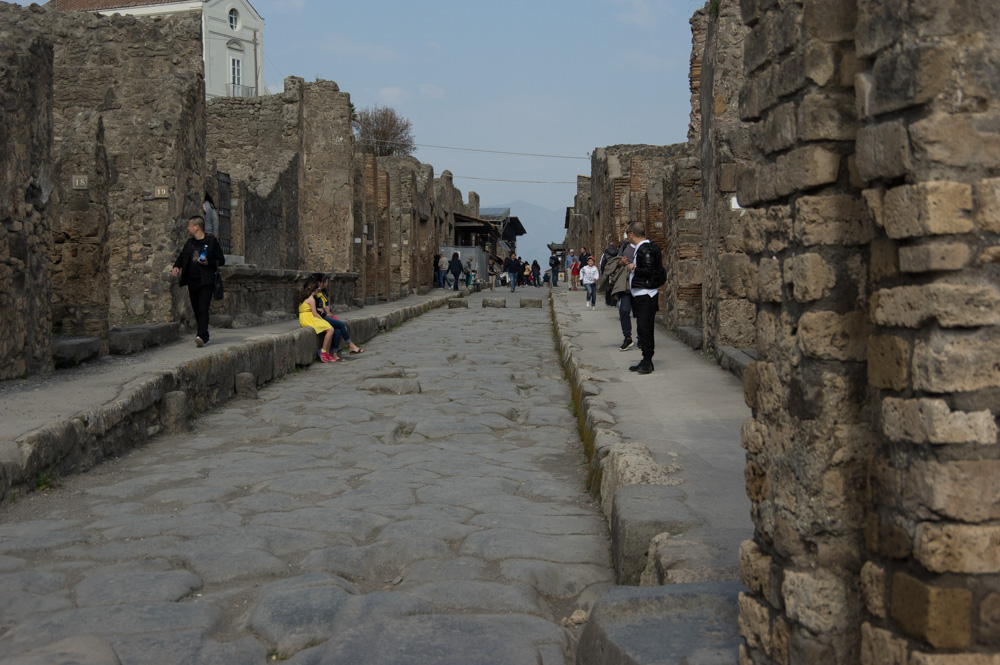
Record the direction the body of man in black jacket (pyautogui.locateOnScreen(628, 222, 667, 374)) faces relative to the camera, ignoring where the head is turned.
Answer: to the viewer's left

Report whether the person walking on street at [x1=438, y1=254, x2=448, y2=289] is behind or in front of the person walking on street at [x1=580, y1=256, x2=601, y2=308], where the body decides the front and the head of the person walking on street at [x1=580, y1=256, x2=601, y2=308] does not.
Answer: behind

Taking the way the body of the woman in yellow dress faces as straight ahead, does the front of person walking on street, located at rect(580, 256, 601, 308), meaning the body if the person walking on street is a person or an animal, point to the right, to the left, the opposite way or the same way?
to the right

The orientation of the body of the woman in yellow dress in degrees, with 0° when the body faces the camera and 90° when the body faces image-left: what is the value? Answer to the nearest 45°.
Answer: approximately 270°

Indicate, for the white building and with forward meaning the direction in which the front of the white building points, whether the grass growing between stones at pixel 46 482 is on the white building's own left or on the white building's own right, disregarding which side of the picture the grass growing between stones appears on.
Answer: on the white building's own right

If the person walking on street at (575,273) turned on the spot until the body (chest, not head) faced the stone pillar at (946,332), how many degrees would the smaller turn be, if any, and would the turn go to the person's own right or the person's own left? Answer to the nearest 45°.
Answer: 0° — they already face it

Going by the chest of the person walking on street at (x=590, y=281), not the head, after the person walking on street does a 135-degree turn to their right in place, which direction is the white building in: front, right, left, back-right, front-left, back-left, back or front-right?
front

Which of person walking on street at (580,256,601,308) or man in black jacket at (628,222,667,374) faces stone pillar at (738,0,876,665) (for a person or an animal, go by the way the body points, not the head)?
the person walking on street

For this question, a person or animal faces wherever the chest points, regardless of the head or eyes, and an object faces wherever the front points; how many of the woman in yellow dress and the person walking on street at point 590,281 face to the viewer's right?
1

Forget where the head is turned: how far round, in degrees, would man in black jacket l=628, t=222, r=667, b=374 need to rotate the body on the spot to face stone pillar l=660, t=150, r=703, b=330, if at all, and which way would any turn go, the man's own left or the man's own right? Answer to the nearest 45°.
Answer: approximately 90° to the man's own right

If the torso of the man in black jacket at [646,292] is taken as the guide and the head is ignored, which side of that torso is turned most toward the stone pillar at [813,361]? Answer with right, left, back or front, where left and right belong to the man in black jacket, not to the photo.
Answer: left
